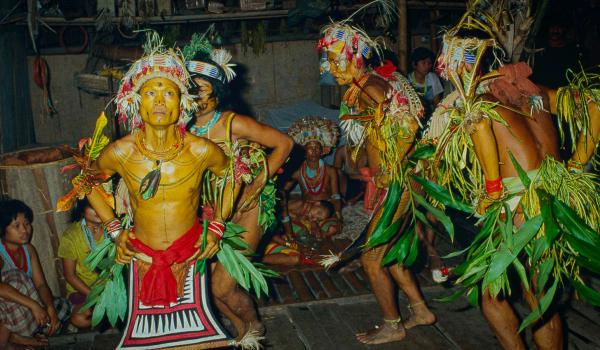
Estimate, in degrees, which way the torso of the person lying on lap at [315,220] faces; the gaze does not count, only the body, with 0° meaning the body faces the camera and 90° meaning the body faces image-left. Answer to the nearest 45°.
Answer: approximately 0°

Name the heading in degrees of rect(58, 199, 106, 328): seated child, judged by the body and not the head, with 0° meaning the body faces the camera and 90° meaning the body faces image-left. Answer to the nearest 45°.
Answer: approximately 315°

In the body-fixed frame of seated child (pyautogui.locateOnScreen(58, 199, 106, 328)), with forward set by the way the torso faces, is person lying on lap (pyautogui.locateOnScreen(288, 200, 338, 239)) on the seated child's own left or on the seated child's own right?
on the seated child's own left

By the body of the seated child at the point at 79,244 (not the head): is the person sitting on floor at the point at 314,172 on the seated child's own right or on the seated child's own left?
on the seated child's own left

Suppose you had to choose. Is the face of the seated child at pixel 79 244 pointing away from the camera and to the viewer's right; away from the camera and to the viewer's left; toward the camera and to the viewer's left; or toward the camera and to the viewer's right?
toward the camera and to the viewer's right
